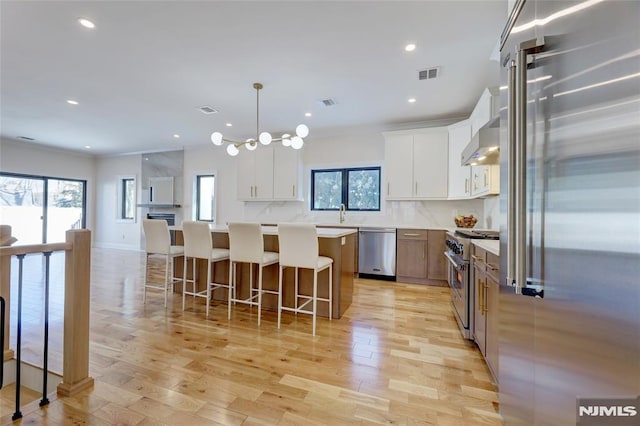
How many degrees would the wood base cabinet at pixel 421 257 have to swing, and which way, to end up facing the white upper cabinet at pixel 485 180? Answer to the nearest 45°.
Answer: approximately 45° to its left

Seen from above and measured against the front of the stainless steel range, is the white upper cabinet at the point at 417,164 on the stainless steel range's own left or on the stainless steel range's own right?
on the stainless steel range's own right

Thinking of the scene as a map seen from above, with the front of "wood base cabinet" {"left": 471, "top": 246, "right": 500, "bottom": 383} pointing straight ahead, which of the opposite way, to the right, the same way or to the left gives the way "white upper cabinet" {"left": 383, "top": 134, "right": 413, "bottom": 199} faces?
to the left

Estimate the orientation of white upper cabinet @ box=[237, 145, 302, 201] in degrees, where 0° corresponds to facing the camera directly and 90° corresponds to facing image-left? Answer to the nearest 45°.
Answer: approximately 0°

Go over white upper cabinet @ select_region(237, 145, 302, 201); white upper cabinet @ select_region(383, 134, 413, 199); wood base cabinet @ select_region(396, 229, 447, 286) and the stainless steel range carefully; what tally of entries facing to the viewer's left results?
1

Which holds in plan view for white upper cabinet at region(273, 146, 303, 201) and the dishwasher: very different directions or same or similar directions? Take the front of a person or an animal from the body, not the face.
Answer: same or similar directions

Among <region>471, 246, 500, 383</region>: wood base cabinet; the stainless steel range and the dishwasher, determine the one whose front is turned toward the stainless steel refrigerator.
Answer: the dishwasher

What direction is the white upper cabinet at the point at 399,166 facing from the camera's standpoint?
toward the camera

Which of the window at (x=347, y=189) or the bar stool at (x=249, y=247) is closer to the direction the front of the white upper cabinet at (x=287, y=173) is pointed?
the bar stool

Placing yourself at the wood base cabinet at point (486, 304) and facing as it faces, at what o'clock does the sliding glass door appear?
The sliding glass door is roughly at 12 o'clock from the wood base cabinet.

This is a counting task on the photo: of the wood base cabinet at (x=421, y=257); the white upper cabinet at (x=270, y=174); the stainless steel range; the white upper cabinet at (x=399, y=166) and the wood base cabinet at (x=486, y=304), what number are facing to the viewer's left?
2

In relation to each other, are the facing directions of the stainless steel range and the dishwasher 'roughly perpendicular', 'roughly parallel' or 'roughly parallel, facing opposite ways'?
roughly perpendicular

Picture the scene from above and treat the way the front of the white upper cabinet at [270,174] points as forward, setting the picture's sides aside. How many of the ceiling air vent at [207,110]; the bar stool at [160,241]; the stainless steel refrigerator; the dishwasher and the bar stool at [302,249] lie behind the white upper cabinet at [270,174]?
0

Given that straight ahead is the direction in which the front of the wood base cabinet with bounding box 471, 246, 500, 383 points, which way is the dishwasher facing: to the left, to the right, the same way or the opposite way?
to the left

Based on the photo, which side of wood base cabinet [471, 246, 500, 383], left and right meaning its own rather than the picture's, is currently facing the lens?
left

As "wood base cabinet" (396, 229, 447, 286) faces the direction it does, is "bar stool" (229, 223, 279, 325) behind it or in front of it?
in front

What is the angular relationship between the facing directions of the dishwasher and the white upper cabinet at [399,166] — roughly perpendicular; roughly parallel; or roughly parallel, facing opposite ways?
roughly parallel

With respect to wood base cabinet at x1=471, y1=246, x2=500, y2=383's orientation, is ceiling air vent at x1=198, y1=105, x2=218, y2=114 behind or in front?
in front

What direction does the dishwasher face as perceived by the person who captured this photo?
facing the viewer

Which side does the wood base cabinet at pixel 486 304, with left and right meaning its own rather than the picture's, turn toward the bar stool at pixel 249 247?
front
